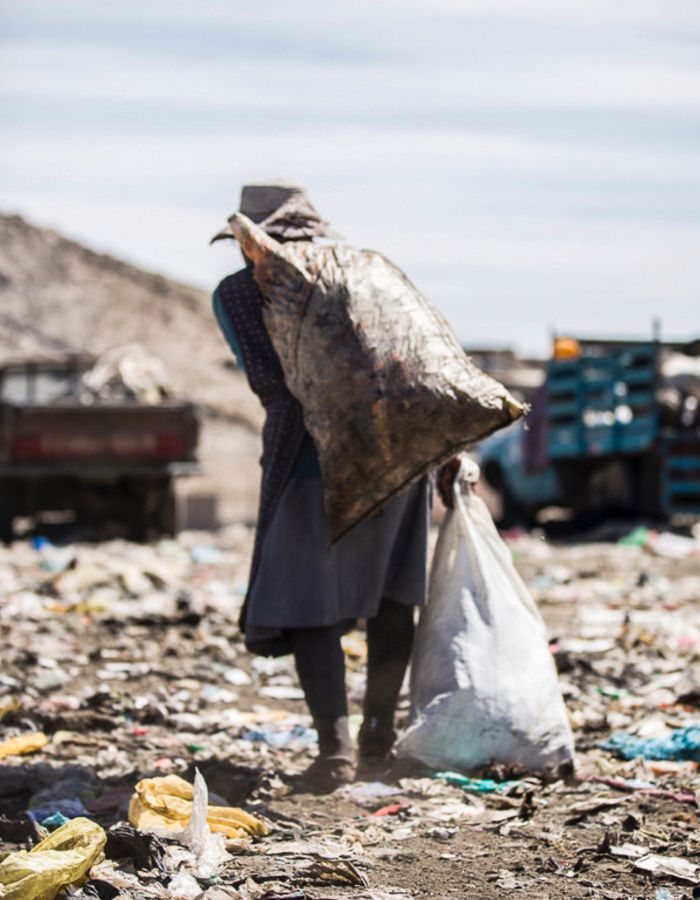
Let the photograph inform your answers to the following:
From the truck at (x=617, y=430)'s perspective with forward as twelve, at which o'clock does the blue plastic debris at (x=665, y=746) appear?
The blue plastic debris is roughly at 9 o'clock from the truck.

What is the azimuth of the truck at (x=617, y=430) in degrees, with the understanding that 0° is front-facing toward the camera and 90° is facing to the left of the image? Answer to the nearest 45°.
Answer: approximately 90°

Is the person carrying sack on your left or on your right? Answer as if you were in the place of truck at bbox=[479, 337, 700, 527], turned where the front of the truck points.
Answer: on your left

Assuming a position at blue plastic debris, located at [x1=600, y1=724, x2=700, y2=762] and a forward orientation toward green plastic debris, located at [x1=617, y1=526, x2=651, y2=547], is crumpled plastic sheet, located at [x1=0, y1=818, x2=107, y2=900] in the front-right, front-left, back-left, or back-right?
back-left

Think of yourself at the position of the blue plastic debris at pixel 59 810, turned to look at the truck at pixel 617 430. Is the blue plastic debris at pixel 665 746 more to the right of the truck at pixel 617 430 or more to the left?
right

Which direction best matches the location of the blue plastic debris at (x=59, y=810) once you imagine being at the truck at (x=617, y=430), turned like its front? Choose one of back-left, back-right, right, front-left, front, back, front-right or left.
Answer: left

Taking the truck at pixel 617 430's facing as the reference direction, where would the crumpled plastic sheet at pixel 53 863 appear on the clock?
The crumpled plastic sheet is roughly at 9 o'clock from the truck.

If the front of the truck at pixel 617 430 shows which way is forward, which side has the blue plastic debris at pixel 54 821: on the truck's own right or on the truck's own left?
on the truck's own left

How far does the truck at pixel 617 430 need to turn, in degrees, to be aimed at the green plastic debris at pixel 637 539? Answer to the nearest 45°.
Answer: approximately 90° to its left

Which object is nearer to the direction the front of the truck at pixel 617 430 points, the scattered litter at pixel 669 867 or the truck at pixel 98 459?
the truck

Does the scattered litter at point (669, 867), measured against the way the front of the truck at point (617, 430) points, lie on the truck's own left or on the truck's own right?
on the truck's own left

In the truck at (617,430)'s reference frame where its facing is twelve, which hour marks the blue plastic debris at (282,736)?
The blue plastic debris is roughly at 9 o'clock from the truck.
